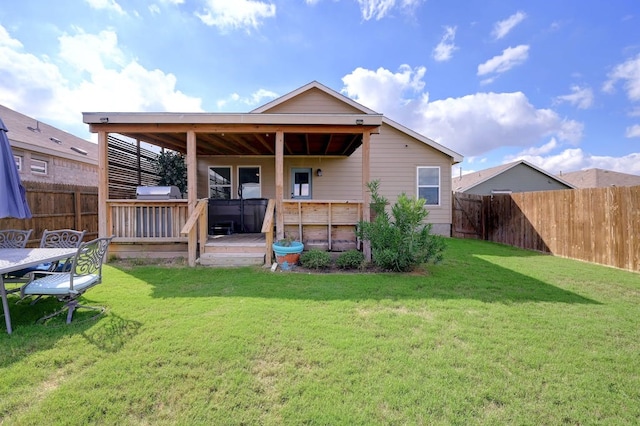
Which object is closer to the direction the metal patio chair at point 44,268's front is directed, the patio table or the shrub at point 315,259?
the patio table
